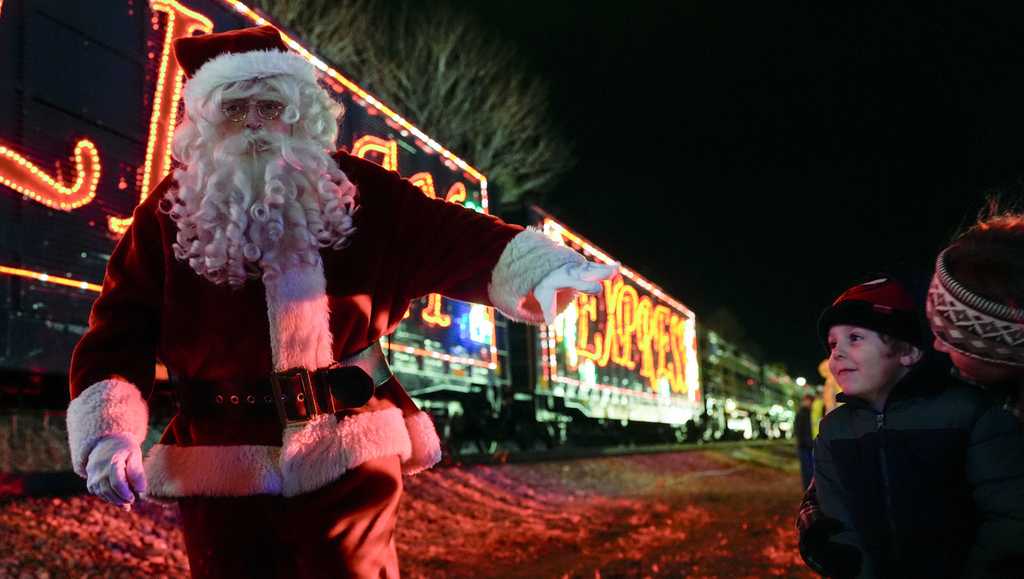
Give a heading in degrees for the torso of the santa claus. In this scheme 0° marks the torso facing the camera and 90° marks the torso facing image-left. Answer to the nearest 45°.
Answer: approximately 0°

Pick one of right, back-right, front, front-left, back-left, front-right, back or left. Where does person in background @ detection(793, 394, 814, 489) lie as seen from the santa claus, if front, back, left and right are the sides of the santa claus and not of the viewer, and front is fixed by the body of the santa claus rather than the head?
back-left

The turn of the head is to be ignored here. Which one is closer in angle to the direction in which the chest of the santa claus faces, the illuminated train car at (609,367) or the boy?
the boy

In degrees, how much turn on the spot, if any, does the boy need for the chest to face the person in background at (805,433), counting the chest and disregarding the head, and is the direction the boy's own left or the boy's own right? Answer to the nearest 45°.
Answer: approximately 135° to the boy's own right

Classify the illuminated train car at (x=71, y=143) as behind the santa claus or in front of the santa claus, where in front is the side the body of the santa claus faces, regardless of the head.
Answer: behind

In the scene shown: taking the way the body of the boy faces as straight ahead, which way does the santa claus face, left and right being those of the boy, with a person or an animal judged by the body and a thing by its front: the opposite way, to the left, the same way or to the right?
to the left

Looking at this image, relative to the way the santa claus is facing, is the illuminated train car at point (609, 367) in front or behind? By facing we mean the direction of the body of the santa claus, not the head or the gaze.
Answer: behind

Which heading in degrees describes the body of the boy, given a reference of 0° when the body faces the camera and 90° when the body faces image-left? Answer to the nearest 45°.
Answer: approximately 45°

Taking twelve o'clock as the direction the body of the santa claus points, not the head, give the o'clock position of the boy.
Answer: The boy is roughly at 9 o'clock from the santa claus.
